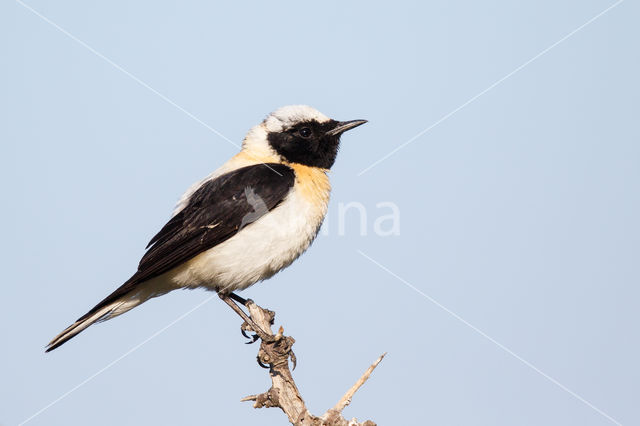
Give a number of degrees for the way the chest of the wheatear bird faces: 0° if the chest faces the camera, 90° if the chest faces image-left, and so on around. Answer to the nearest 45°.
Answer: approximately 270°
